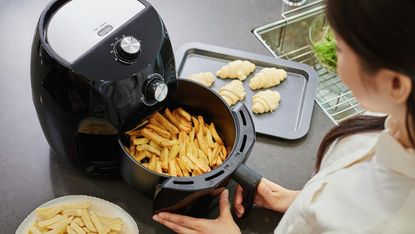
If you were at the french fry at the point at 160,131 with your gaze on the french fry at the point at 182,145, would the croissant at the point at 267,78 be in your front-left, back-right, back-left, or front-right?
front-left

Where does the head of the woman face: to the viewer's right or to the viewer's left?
to the viewer's left

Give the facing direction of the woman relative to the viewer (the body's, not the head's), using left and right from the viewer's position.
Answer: facing away from the viewer and to the left of the viewer

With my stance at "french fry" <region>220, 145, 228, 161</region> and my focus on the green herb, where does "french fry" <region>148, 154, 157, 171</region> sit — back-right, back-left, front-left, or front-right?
back-left

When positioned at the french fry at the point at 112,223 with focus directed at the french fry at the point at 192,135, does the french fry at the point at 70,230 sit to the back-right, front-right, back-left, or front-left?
back-left

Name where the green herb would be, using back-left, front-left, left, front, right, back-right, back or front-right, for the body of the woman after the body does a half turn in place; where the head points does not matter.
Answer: back-left

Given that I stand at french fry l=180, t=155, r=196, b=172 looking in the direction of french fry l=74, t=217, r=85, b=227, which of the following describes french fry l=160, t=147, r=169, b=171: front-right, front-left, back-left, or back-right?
front-right

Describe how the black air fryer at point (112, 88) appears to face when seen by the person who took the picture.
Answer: facing the viewer and to the right of the viewer
